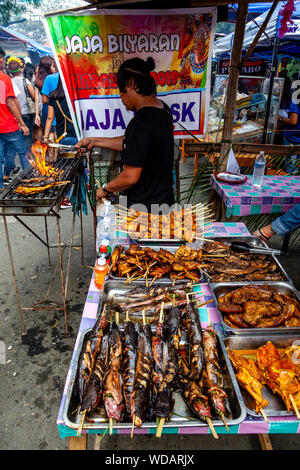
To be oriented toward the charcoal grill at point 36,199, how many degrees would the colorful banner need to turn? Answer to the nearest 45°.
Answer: approximately 45° to its right

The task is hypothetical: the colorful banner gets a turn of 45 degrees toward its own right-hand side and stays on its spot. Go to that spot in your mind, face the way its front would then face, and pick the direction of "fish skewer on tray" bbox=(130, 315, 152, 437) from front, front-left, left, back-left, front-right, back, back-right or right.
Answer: front-left

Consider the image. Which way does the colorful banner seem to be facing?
toward the camera

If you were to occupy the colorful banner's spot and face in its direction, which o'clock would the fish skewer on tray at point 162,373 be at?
The fish skewer on tray is roughly at 12 o'clock from the colorful banner.

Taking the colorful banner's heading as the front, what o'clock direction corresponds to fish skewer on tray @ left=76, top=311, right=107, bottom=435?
The fish skewer on tray is roughly at 12 o'clock from the colorful banner.

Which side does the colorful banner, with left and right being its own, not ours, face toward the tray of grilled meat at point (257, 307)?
front

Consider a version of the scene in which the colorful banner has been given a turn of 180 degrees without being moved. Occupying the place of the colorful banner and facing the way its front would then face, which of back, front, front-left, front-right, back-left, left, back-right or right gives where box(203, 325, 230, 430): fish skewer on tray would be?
back

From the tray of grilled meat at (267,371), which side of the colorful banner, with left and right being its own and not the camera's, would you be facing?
front

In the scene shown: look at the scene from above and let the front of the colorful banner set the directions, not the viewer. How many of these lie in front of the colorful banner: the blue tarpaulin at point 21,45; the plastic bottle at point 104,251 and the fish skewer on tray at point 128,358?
2

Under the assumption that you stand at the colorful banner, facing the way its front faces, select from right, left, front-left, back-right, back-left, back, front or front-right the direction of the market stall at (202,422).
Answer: front

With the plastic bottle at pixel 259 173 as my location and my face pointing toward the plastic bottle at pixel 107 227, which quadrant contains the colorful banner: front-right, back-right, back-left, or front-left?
front-right

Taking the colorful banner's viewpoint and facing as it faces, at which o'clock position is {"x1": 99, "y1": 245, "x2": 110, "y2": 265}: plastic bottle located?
The plastic bottle is roughly at 12 o'clock from the colorful banner.

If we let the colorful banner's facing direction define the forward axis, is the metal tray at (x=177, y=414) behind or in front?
in front

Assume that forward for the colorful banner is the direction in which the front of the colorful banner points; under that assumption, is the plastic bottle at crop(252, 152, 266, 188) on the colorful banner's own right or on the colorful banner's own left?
on the colorful banner's own left

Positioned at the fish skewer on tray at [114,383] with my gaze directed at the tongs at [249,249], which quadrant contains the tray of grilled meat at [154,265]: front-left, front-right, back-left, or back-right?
front-left

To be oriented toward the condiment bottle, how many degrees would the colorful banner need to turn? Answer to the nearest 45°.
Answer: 0° — it already faces it

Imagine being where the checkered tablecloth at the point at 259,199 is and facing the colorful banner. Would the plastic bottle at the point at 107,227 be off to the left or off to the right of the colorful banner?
left

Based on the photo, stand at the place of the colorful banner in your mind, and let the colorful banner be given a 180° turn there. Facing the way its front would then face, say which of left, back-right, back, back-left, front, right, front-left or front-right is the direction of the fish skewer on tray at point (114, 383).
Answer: back

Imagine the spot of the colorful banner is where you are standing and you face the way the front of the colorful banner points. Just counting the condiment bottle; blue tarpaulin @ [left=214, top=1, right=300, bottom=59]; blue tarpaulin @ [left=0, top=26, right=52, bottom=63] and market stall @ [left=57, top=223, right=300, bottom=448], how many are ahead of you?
2
